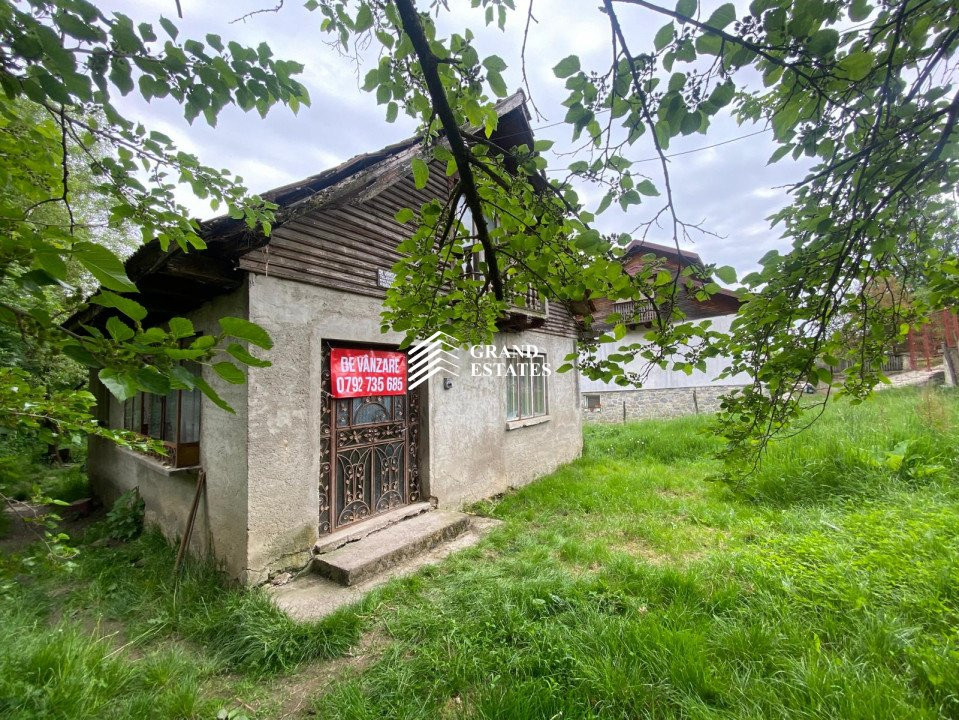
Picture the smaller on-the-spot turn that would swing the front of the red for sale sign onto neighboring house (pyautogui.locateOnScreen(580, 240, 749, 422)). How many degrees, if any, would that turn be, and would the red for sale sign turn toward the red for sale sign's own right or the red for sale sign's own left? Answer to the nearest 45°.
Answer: approximately 90° to the red for sale sign's own left

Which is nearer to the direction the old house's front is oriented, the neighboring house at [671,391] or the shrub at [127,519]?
the neighboring house

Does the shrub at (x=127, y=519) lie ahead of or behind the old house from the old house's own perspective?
behind

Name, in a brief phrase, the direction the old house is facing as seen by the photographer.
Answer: facing the viewer and to the right of the viewer

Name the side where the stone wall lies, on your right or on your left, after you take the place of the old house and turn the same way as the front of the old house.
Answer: on your left

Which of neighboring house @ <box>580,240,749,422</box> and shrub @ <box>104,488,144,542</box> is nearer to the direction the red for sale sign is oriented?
the neighboring house

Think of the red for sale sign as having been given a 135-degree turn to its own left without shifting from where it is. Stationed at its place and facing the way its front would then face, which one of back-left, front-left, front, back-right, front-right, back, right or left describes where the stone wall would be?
front-right

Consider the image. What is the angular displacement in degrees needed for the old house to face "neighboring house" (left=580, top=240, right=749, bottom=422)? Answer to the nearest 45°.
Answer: approximately 90° to its left

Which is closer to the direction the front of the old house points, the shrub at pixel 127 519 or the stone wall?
the stone wall
